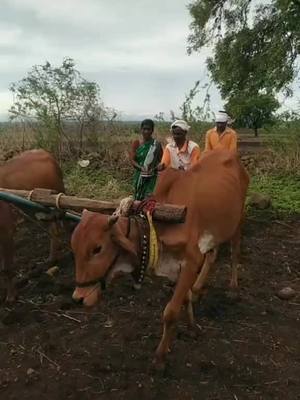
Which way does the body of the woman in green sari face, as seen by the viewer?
toward the camera

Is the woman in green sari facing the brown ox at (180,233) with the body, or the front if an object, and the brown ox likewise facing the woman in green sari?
no

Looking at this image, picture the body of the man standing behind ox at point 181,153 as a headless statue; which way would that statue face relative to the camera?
toward the camera

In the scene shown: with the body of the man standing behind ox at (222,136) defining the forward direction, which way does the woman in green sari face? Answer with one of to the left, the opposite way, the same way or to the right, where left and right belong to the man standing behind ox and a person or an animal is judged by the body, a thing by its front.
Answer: the same way

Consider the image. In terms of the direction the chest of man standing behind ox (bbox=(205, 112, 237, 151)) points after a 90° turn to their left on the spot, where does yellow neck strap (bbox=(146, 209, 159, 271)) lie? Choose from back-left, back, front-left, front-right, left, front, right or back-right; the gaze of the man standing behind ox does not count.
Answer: right

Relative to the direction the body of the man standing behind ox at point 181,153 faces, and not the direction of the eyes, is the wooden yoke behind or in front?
in front

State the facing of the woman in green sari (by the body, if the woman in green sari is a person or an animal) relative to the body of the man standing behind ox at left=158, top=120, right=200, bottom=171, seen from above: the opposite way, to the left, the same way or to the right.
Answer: the same way

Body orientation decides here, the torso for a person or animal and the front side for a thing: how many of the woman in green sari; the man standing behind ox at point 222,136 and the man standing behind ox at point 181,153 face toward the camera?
3

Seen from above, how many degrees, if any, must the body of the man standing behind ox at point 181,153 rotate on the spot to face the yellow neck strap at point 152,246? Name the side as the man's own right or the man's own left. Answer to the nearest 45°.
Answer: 0° — they already face it

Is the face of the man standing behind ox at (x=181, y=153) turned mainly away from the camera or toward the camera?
toward the camera

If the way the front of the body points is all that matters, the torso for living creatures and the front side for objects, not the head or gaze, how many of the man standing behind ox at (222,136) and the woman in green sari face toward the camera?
2

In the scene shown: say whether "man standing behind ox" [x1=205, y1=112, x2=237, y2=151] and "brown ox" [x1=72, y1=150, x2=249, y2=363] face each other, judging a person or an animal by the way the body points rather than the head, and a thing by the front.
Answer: no

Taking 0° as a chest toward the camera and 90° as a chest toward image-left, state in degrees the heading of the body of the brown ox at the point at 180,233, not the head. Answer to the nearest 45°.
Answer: approximately 45°

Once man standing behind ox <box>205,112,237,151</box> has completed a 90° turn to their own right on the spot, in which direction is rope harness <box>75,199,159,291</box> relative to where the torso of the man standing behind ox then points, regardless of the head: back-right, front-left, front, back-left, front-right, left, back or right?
left

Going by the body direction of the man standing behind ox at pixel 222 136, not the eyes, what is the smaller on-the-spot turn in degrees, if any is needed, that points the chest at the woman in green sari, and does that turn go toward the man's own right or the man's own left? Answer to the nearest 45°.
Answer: approximately 90° to the man's own right

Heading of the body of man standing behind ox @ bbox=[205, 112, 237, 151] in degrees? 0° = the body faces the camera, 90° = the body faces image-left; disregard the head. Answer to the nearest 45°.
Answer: approximately 0°

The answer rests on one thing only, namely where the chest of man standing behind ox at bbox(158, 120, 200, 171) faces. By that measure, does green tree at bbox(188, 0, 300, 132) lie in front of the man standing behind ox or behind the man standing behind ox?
behind
